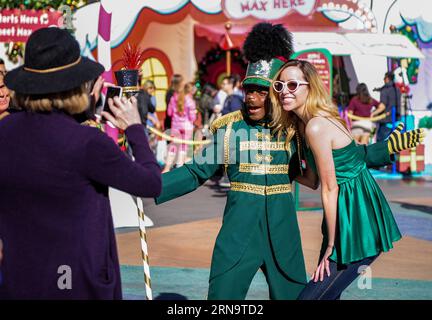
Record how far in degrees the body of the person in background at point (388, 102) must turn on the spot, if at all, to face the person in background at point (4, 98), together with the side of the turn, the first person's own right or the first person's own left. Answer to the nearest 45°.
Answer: approximately 90° to the first person's own left

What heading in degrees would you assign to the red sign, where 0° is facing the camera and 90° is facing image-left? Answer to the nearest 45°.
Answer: approximately 0°

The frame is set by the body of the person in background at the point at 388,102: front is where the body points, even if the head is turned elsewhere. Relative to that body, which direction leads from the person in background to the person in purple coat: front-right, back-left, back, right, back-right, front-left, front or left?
left

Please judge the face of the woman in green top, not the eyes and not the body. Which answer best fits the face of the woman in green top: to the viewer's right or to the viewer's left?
to the viewer's left

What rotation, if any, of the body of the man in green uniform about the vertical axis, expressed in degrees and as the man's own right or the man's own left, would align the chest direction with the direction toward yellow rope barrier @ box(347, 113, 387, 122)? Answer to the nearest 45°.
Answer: approximately 180°

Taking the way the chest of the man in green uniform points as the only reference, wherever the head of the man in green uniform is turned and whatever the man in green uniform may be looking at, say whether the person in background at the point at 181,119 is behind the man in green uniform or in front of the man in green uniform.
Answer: behind
